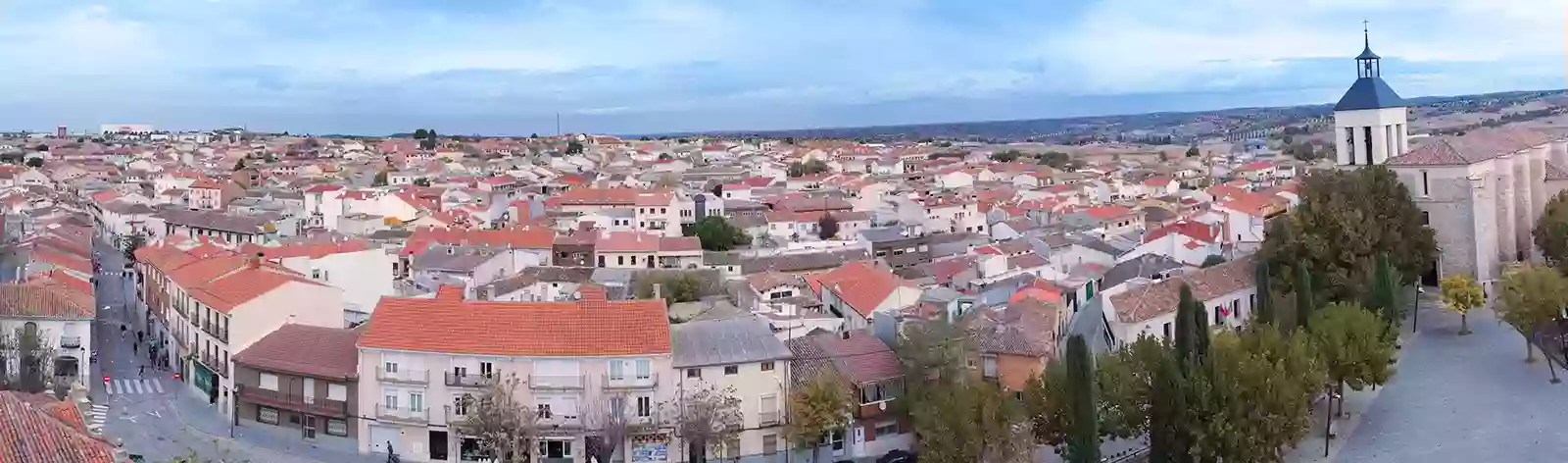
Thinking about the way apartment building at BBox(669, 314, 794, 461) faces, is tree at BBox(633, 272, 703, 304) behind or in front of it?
behind

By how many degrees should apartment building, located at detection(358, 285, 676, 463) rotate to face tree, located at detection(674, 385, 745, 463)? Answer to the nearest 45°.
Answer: approximately 45° to its left

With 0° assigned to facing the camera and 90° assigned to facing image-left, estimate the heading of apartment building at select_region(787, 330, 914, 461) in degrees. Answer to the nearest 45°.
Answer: approximately 0°
